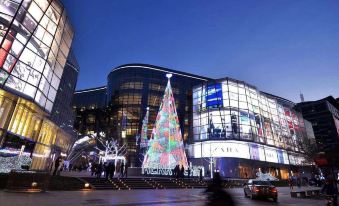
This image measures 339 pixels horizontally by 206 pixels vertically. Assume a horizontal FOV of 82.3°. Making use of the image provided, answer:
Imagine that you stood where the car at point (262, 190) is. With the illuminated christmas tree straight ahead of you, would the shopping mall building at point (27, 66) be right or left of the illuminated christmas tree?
left

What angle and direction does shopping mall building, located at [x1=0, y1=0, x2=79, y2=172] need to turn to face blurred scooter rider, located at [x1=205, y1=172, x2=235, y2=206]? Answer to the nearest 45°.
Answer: approximately 45° to its right

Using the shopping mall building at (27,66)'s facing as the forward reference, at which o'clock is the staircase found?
The staircase is roughly at 11 o'clock from the shopping mall building.

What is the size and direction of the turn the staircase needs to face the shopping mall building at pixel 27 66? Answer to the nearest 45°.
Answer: approximately 90° to its right

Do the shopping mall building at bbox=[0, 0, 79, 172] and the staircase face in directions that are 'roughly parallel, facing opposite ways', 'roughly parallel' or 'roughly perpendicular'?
roughly perpendicular

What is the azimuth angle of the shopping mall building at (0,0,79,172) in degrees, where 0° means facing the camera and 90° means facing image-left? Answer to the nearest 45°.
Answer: approximately 315°

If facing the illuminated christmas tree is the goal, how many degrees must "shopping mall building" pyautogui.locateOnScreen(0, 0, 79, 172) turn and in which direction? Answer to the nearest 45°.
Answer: approximately 45° to its left

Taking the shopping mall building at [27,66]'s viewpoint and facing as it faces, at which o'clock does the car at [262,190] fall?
The car is roughly at 12 o'clock from the shopping mall building.
